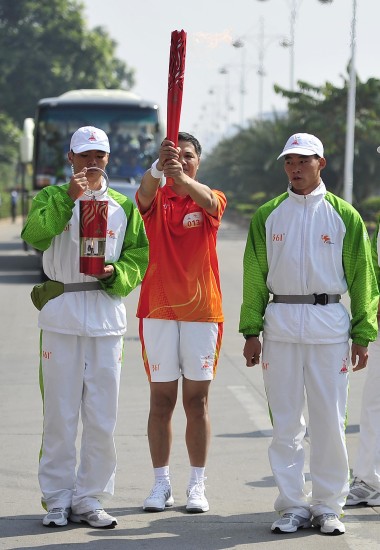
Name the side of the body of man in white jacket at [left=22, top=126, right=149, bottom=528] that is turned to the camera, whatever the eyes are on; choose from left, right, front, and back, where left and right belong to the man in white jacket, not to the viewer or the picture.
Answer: front

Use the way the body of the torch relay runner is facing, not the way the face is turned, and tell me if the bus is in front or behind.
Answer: behind

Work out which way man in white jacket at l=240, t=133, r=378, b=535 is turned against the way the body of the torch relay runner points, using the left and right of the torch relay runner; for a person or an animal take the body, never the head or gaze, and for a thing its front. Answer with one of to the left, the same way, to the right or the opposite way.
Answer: the same way

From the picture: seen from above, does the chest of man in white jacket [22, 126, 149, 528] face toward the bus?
no

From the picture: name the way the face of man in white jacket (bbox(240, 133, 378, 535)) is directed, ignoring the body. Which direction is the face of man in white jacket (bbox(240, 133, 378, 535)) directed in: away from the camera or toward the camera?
toward the camera

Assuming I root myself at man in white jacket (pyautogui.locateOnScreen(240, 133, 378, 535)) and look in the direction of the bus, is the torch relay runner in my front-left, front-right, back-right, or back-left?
front-left

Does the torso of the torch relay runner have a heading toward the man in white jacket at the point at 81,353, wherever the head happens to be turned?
no

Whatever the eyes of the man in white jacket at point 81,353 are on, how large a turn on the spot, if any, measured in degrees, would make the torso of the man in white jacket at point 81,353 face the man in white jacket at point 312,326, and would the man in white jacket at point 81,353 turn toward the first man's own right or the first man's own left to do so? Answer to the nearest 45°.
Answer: approximately 90° to the first man's own left

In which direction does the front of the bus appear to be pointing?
toward the camera

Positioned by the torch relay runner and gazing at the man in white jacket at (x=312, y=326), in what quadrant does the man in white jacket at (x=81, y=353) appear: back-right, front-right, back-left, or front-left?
back-right

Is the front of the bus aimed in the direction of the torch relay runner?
yes

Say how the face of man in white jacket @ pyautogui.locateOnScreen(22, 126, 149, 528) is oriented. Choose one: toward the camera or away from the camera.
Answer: toward the camera

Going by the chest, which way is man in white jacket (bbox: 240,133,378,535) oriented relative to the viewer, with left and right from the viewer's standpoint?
facing the viewer

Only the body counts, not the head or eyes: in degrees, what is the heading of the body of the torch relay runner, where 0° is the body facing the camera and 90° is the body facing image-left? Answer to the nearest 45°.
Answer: approximately 0°

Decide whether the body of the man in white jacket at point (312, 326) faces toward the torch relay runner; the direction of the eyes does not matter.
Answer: no

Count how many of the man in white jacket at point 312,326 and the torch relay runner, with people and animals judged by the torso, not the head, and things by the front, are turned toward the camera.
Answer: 2

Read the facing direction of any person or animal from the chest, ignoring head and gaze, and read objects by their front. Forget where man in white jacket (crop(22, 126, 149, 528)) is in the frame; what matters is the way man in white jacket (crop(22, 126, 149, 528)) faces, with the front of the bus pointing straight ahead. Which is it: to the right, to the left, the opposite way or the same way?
the same way

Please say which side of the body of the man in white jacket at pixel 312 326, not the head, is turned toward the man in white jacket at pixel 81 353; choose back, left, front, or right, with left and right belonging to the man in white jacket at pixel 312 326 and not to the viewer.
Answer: right
